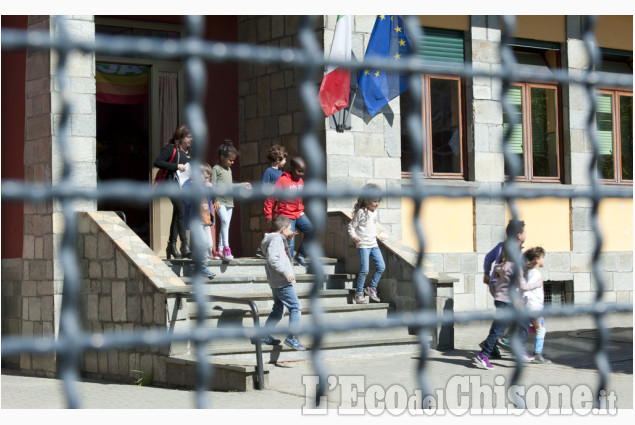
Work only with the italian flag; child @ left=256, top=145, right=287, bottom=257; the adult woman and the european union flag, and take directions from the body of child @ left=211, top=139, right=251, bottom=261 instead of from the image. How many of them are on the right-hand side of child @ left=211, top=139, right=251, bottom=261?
1

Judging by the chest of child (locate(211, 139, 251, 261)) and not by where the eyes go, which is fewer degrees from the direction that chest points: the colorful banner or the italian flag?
the italian flag

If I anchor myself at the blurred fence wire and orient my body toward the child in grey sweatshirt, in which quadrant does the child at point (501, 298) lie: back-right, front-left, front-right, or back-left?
front-right

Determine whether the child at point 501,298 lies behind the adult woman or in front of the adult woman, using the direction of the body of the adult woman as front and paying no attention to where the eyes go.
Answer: in front

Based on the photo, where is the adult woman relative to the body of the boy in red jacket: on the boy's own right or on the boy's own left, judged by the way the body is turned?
on the boy's own right

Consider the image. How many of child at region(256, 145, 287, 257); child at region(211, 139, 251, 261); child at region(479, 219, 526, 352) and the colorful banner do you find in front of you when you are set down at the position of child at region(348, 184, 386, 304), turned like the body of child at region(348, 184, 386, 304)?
1

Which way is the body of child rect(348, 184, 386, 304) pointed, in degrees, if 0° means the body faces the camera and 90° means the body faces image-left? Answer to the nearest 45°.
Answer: approximately 315°
